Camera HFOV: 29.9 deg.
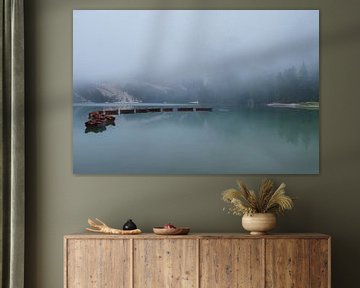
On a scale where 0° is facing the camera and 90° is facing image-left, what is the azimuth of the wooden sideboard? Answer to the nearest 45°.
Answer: approximately 0°
